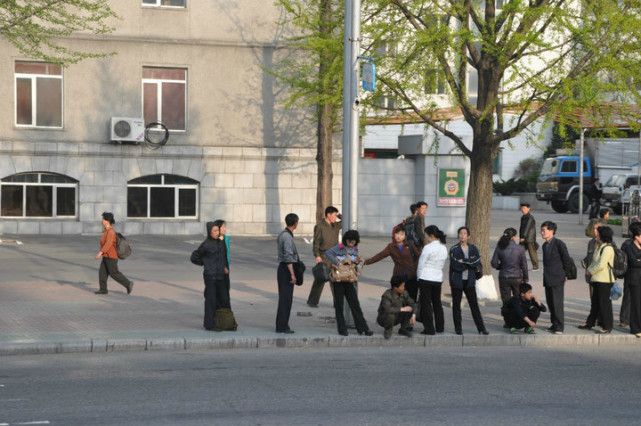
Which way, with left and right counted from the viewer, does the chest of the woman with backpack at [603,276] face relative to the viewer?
facing to the left of the viewer

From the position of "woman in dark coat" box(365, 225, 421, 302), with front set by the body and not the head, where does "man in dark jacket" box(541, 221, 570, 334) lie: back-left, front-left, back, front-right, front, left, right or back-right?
left

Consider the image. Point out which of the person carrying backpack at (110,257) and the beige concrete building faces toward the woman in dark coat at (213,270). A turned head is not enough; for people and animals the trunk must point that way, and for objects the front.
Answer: the beige concrete building

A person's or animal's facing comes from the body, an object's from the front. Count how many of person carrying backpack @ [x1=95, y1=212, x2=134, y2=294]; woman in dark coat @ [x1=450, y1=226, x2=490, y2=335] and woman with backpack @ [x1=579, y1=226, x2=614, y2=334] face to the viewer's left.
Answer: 2

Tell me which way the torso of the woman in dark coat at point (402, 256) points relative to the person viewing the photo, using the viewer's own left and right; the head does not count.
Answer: facing the viewer

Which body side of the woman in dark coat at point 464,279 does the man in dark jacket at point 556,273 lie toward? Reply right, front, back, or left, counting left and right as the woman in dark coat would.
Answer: left

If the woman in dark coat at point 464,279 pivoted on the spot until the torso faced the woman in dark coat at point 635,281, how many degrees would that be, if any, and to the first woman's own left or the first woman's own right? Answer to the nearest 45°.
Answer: approximately 90° to the first woman's own left

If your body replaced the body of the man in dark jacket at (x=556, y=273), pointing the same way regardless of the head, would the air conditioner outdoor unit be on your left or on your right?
on your right

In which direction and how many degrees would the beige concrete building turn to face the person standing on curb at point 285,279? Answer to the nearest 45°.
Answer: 0° — it already faces them

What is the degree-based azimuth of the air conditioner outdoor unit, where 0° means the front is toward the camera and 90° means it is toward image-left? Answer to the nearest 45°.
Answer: approximately 0°

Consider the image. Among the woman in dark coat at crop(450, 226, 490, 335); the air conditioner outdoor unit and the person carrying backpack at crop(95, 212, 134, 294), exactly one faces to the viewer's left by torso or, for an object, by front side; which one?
the person carrying backpack

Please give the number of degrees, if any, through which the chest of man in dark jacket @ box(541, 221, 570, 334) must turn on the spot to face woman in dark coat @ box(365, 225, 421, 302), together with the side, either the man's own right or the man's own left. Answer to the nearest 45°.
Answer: approximately 45° to the man's own right
